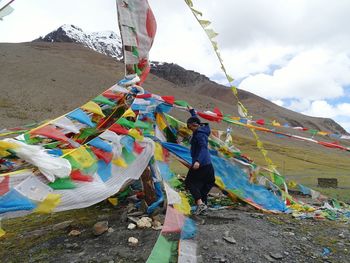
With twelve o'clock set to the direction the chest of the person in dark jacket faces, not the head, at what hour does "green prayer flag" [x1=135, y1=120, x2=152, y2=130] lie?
The green prayer flag is roughly at 12 o'clock from the person in dark jacket.

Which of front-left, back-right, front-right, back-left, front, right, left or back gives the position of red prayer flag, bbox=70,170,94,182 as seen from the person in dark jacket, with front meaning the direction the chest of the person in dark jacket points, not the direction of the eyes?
front-left

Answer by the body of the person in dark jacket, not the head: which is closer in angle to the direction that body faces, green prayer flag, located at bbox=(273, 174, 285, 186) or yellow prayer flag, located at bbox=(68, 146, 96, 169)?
the yellow prayer flag

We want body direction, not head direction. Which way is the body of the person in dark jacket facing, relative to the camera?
to the viewer's left

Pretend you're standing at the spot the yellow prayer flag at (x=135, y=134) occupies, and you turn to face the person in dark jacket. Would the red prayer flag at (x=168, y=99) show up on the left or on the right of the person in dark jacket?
left
